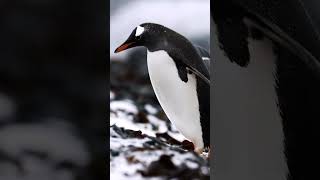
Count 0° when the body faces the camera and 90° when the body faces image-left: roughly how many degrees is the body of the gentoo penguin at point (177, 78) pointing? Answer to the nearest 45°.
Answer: approximately 90°
